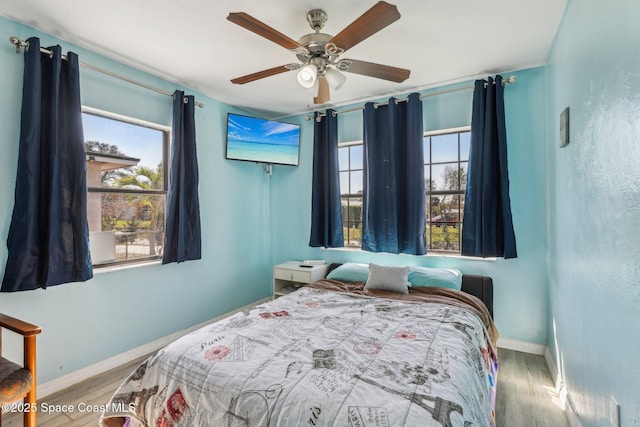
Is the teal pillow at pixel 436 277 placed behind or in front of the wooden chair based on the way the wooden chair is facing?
in front

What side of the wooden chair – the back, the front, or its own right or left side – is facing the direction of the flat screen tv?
left

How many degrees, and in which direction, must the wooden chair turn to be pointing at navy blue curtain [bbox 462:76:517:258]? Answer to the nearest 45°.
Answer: approximately 45° to its left

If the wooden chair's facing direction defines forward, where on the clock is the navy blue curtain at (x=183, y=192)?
The navy blue curtain is roughly at 9 o'clock from the wooden chair.

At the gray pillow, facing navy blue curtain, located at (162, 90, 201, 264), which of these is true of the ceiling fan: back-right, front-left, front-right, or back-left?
front-left

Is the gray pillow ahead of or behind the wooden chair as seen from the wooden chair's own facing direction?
ahead

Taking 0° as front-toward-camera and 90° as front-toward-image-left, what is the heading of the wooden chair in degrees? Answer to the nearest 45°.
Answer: approximately 315°

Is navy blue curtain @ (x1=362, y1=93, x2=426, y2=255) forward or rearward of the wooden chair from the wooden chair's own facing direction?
forward

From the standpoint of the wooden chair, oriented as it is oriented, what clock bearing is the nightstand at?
The nightstand is roughly at 10 o'clock from the wooden chair.

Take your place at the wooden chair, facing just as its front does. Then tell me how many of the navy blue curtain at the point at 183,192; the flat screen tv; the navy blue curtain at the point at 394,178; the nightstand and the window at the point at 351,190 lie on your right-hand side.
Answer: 0

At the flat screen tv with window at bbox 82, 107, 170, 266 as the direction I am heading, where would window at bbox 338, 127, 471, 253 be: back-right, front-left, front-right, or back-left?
back-left
